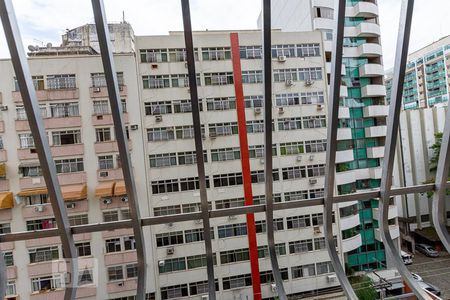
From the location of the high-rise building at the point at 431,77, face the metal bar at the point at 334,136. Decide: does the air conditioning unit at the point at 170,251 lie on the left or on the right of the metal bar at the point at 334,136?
right

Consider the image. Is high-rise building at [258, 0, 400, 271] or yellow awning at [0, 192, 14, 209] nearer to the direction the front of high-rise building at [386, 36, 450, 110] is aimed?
the yellow awning

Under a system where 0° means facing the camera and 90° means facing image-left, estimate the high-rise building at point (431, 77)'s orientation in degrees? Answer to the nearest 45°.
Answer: approximately 45°

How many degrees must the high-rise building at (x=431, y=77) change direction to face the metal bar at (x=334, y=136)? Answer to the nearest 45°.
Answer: approximately 45° to its left
